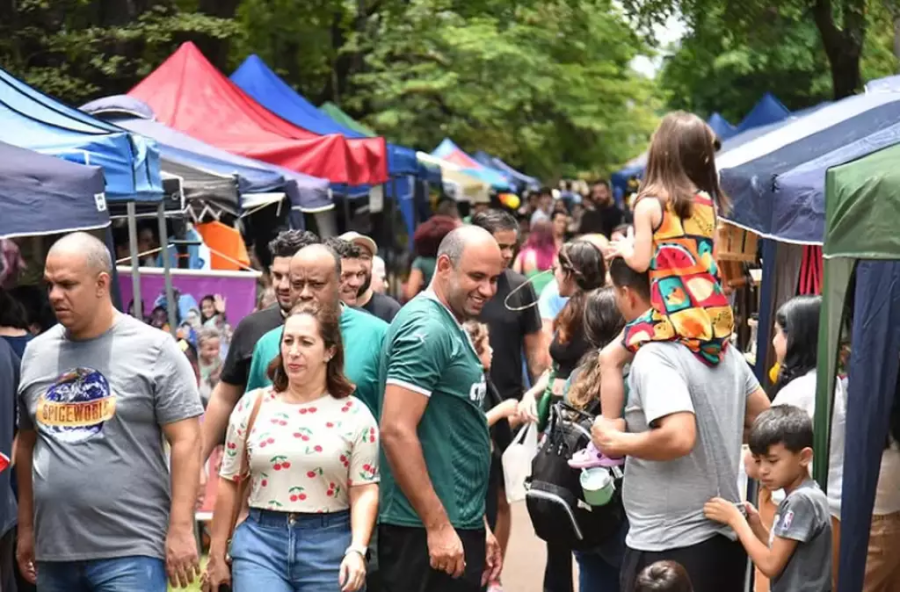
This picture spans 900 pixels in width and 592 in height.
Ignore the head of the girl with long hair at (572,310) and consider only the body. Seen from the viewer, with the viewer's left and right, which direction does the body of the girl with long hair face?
facing to the left of the viewer

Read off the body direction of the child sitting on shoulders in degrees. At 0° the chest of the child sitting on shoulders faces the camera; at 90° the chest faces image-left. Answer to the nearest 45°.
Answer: approximately 135°

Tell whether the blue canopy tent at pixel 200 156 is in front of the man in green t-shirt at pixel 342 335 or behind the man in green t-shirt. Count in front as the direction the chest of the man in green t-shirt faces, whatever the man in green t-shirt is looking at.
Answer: behind

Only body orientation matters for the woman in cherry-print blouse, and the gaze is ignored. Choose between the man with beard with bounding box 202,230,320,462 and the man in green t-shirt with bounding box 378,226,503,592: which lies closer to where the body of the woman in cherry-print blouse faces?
the man in green t-shirt

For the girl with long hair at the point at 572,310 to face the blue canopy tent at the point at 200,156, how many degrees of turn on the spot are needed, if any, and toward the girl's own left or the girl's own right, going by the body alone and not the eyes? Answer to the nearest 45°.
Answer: approximately 45° to the girl's own right

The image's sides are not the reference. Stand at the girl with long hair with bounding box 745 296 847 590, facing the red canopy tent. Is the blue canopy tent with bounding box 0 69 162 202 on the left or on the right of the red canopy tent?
left

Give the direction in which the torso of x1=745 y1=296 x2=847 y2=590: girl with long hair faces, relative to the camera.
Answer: to the viewer's left

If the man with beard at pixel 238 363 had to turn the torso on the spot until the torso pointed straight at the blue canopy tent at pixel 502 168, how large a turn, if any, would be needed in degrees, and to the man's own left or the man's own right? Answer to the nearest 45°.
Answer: approximately 180°

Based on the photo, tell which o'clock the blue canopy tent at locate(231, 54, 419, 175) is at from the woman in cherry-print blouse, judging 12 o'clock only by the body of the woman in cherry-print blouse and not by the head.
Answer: The blue canopy tent is roughly at 6 o'clock from the woman in cherry-print blouse.
